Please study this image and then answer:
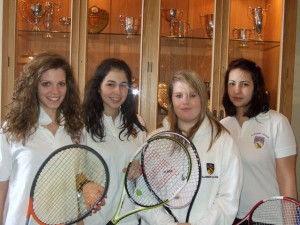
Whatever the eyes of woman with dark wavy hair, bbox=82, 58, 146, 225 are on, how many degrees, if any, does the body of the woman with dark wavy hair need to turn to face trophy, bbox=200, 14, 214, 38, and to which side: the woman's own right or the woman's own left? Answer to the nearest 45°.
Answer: approximately 135° to the woman's own left

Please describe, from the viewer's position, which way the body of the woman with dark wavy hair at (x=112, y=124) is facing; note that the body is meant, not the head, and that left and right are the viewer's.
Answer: facing the viewer

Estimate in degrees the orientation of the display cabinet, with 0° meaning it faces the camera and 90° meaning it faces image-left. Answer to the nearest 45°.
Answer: approximately 0°

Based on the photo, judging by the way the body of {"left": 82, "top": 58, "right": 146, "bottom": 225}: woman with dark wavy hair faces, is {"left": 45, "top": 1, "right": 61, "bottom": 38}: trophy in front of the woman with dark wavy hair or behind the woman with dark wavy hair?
behind

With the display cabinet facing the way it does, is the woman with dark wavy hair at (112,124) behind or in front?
in front

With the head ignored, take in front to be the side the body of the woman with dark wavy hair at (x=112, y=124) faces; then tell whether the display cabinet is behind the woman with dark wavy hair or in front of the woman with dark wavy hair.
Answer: behind

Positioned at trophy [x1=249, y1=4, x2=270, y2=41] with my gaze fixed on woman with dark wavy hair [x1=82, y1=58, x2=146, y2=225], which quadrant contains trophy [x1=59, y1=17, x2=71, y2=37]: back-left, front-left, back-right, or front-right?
front-right

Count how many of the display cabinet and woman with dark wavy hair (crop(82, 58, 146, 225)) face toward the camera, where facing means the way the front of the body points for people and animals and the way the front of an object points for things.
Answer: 2
